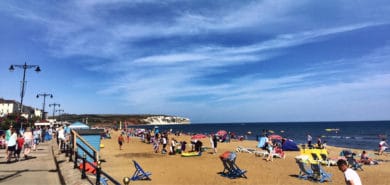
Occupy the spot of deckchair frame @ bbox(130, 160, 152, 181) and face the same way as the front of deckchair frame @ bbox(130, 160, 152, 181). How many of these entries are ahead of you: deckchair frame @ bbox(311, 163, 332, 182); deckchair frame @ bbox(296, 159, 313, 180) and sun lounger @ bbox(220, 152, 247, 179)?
3

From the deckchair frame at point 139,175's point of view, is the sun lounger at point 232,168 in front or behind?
in front

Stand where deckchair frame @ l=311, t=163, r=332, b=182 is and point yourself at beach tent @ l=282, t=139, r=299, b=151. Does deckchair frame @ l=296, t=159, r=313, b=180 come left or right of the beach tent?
left

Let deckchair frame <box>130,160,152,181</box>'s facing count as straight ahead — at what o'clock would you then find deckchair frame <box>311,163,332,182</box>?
deckchair frame <box>311,163,332,182</box> is roughly at 12 o'clock from deckchair frame <box>130,160,152,181</box>.

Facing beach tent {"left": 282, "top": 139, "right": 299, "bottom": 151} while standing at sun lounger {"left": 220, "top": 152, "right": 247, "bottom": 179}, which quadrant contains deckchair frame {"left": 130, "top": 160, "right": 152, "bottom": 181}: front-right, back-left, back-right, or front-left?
back-left

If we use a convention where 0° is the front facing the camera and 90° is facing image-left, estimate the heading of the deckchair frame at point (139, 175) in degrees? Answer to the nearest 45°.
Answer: approximately 270°

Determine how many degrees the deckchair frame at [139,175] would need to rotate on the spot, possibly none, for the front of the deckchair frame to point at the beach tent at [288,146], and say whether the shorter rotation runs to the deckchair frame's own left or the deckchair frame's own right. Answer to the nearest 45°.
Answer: approximately 45° to the deckchair frame's own left

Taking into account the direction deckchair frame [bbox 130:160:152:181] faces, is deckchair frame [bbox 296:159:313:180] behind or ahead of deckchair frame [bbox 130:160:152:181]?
ahead
